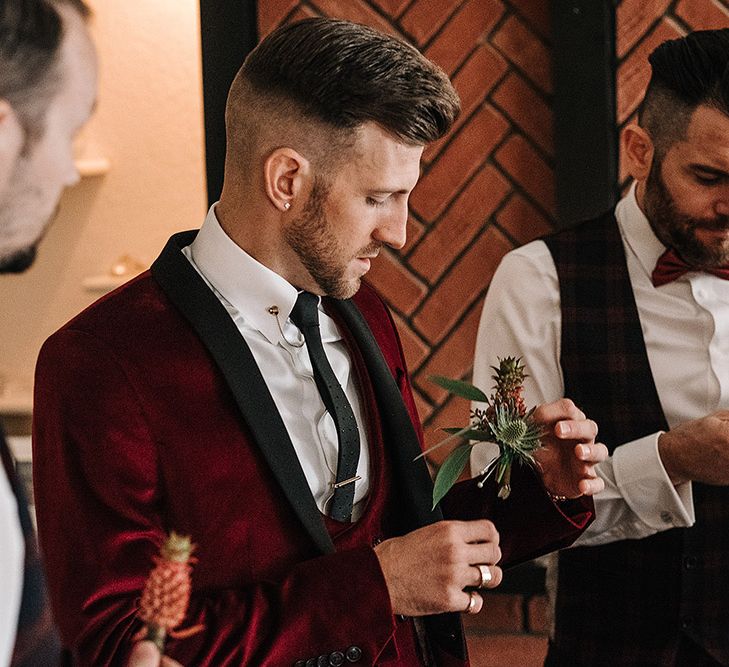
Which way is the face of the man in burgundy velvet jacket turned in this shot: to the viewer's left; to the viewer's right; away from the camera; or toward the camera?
to the viewer's right

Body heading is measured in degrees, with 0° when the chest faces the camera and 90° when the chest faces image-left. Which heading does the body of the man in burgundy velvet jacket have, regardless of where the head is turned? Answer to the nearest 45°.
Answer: approximately 315°

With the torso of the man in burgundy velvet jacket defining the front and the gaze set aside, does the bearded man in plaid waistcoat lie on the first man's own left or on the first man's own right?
on the first man's own left

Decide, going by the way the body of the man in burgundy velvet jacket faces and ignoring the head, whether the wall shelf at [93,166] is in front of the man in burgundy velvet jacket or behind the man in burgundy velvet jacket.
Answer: behind
